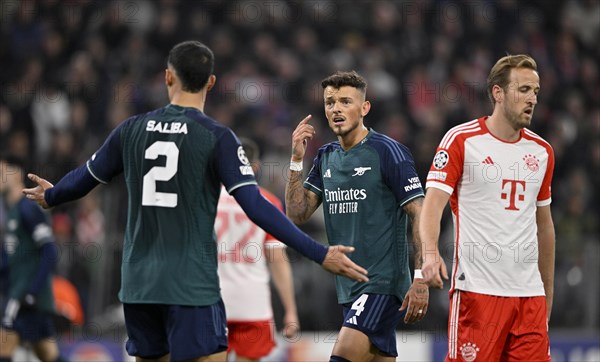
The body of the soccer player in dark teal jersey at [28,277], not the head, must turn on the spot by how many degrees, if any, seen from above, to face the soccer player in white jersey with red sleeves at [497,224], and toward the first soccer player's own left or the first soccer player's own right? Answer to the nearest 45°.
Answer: approximately 90° to the first soccer player's own left

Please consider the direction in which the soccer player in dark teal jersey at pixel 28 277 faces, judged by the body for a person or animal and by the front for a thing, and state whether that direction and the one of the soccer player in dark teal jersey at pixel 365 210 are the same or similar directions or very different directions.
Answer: same or similar directions

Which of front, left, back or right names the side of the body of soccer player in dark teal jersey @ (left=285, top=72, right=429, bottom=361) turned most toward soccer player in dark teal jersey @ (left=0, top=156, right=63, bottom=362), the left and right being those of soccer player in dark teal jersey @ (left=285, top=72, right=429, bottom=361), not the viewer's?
right

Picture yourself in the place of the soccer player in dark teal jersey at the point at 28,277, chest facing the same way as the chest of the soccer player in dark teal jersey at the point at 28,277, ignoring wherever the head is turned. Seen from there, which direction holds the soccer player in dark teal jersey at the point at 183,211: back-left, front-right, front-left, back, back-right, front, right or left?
front-left

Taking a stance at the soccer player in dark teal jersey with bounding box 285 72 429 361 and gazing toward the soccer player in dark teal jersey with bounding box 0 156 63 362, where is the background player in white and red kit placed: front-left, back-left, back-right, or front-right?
front-right

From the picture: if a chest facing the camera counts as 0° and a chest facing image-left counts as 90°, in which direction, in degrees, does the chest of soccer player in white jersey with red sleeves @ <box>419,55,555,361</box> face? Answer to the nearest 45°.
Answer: approximately 315°

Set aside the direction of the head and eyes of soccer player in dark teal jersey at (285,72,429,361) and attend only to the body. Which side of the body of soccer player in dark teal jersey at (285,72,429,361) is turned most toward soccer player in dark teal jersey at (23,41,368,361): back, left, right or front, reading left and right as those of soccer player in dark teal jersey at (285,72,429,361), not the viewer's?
front

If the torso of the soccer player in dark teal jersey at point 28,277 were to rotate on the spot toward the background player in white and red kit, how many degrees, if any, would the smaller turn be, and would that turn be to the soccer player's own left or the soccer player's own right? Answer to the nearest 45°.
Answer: approximately 90° to the soccer player's own left

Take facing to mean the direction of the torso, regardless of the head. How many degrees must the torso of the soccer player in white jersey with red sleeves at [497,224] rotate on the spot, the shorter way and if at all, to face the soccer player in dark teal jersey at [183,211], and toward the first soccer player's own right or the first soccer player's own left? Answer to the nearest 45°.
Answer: approximately 90° to the first soccer player's own right

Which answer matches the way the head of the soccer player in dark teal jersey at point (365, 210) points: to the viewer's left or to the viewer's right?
to the viewer's left

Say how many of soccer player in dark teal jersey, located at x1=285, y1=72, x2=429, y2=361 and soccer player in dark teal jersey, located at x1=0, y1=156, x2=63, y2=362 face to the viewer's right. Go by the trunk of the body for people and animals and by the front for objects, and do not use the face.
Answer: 0

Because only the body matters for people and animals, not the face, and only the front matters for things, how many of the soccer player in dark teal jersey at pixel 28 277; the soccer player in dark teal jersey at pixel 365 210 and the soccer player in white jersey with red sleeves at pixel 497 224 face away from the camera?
0

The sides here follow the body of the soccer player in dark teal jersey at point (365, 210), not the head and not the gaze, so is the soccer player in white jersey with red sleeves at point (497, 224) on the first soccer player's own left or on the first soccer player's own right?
on the first soccer player's own left

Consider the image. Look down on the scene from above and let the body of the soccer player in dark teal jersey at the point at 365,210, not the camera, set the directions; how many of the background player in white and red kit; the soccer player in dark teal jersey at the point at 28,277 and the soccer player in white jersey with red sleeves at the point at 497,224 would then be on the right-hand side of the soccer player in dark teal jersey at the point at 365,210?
2
